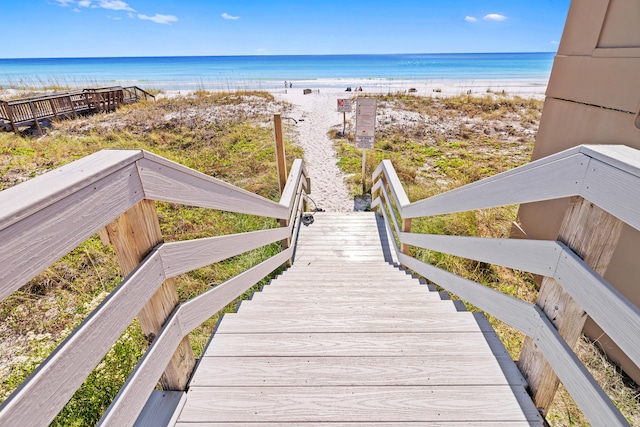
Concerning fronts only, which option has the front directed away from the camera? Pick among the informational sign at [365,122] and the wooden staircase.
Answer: the wooden staircase

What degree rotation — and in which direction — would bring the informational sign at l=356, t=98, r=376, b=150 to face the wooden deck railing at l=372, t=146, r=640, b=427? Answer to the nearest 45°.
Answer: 0° — it already faces it

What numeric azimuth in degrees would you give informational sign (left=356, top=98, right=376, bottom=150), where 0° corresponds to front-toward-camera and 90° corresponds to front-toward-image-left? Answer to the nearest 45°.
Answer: approximately 0°

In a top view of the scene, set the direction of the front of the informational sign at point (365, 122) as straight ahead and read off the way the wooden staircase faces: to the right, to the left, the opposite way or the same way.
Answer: the opposite way

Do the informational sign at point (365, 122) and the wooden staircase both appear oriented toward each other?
yes

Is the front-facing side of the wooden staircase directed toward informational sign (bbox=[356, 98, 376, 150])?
yes

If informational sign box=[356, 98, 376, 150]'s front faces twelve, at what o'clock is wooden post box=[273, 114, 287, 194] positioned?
The wooden post is roughly at 1 o'clock from the informational sign.

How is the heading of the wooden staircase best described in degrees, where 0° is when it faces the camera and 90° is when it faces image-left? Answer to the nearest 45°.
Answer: approximately 180°

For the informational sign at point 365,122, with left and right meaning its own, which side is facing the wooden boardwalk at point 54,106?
right

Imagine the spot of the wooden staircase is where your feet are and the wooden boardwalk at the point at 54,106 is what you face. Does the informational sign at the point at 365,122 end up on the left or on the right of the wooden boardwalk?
right

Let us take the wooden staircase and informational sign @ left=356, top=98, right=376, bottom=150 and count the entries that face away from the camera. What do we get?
1
